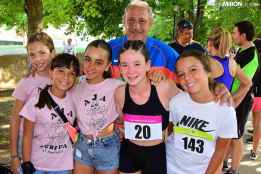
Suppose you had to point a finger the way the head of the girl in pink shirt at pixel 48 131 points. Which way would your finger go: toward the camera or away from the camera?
toward the camera

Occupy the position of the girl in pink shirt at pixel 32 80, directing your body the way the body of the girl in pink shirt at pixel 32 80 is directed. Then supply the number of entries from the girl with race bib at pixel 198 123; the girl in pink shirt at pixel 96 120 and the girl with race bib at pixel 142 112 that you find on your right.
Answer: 0

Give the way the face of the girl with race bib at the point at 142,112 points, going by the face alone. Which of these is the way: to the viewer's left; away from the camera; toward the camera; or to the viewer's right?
toward the camera

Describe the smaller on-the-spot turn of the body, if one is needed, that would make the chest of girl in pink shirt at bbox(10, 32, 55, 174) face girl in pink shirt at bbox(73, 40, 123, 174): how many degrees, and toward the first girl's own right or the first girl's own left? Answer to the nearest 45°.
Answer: approximately 45° to the first girl's own left

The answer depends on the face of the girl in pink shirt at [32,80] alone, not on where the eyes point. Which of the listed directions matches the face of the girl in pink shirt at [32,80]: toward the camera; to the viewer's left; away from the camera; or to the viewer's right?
toward the camera

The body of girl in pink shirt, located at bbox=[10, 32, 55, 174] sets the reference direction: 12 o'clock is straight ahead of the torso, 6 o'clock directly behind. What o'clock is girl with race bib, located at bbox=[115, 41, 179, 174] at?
The girl with race bib is roughly at 10 o'clock from the girl in pink shirt.

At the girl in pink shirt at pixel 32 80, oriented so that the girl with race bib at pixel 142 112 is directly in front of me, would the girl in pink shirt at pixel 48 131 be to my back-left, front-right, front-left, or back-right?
front-right

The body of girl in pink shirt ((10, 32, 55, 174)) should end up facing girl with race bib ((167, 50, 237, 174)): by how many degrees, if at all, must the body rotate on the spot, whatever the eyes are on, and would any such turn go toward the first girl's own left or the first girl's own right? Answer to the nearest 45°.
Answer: approximately 45° to the first girl's own left

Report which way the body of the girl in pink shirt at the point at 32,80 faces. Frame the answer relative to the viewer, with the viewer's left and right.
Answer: facing the viewer
